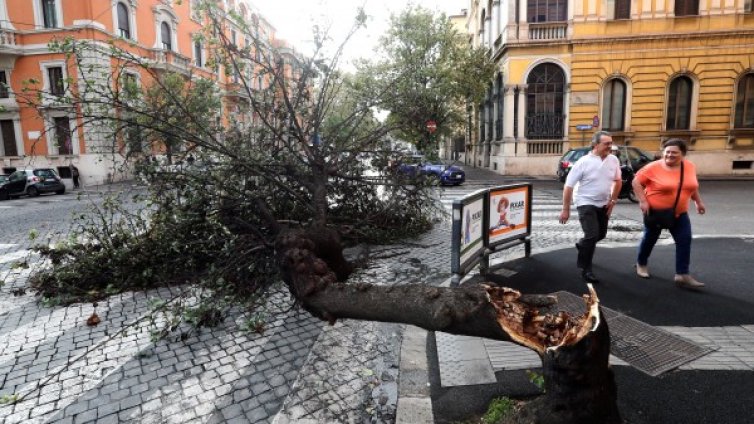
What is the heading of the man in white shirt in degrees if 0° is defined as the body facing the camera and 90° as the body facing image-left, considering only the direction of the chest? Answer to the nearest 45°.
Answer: approximately 315°

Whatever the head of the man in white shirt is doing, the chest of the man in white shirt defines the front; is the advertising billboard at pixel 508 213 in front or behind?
behind

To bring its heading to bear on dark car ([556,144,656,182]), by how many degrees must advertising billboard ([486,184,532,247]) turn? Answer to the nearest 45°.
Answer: approximately 135° to its left

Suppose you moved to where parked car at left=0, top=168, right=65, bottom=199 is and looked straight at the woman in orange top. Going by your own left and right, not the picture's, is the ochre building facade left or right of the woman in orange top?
left
